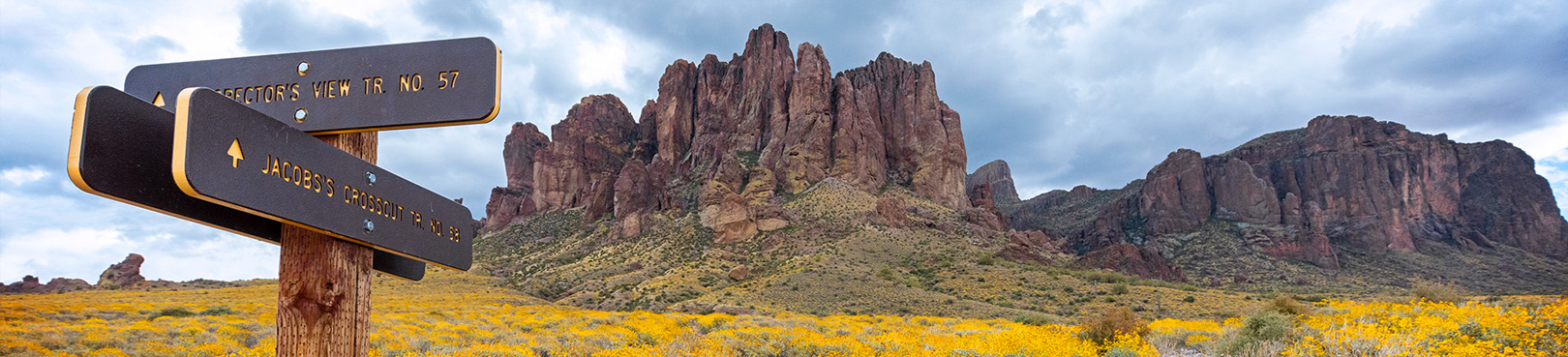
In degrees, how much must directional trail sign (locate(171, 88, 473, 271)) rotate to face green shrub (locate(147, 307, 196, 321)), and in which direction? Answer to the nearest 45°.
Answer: approximately 135° to its left

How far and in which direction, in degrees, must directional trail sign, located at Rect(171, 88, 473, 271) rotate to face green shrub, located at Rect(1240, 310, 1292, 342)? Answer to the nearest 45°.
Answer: approximately 45° to its left

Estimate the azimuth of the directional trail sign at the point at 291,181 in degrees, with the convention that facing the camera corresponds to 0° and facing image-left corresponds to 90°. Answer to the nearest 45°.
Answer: approximately 315°

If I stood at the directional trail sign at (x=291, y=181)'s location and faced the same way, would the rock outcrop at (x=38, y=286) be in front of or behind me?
behind

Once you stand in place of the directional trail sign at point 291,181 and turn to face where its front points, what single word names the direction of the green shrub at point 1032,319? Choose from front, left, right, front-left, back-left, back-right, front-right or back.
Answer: left

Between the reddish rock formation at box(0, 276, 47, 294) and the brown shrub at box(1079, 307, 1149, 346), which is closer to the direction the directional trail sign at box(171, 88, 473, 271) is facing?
the brown shrub

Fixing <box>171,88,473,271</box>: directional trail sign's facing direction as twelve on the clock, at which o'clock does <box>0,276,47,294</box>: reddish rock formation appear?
The reddish rock formation is roughly at 7 o'clock from the directional trail sign.
